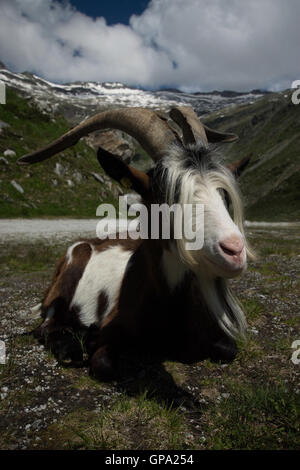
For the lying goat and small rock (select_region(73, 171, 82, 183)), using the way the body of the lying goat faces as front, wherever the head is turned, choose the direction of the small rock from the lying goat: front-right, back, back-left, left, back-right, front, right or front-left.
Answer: back-left

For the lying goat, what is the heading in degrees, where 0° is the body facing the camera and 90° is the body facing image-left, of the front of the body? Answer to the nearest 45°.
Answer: approximately 315°

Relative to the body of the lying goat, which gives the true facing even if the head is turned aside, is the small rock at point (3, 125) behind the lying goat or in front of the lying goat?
behind

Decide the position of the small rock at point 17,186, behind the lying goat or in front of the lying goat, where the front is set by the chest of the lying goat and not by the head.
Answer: behind

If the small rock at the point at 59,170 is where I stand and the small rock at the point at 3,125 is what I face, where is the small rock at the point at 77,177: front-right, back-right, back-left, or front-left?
back-right

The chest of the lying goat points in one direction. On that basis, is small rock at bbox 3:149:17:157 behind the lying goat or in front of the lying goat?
behind
